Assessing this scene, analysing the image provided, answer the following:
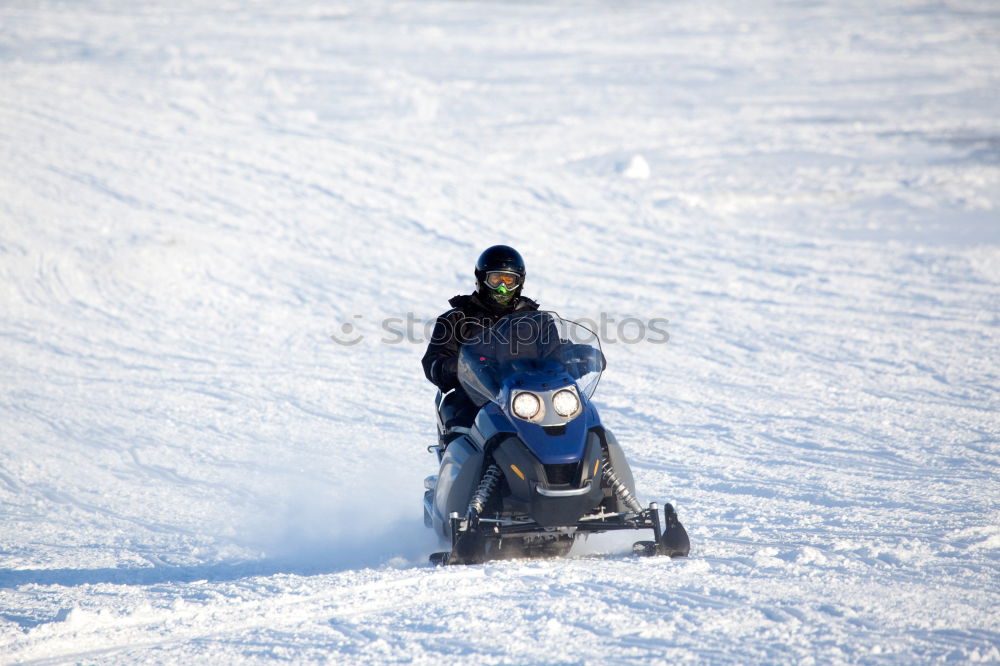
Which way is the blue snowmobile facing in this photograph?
toward the camera
